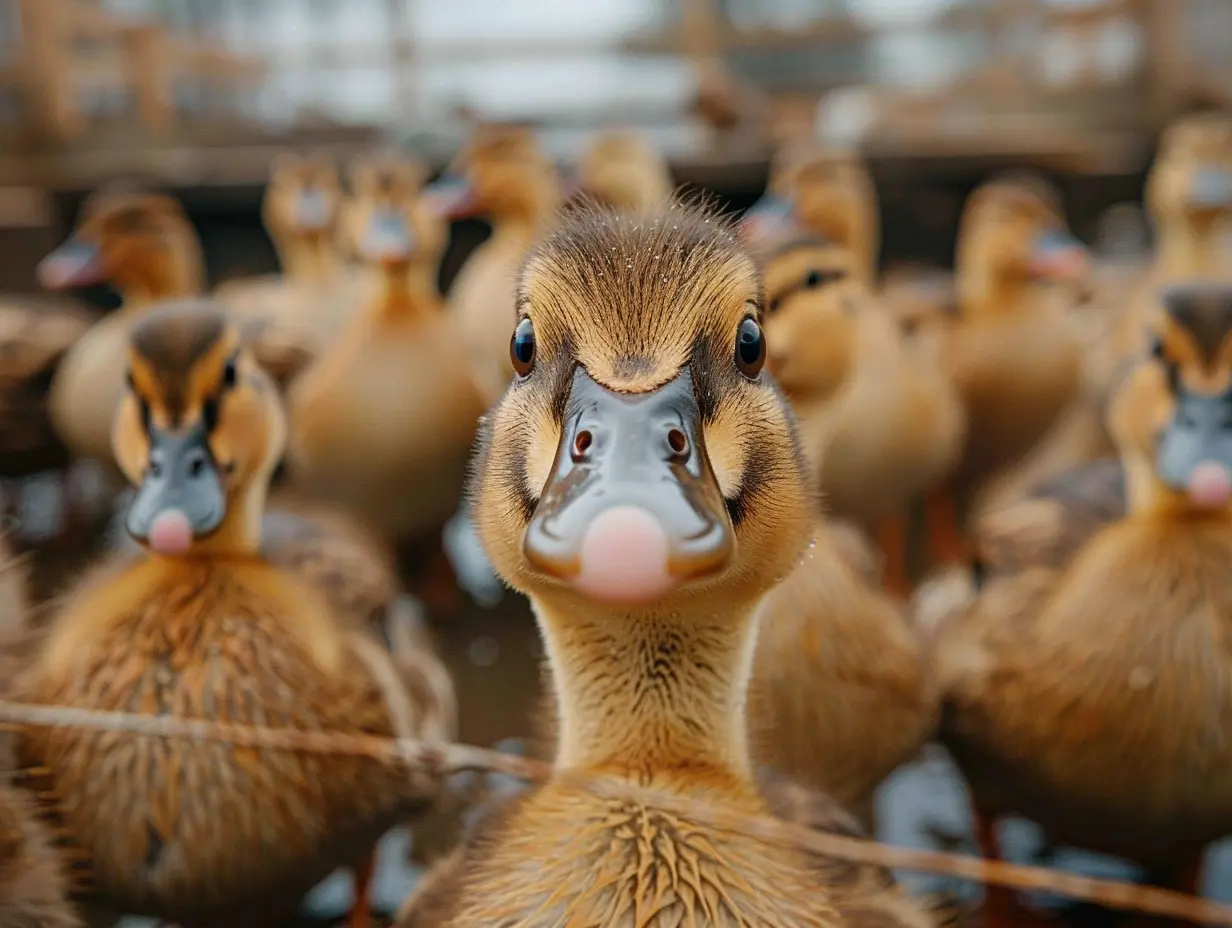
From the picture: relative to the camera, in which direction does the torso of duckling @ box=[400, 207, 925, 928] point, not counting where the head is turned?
toward the camera

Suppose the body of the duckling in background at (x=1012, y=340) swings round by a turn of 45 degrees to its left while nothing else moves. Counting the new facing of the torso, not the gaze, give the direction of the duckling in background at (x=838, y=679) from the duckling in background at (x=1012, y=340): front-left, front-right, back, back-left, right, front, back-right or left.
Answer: right

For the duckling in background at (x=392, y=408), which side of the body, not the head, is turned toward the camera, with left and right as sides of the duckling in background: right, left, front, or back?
front

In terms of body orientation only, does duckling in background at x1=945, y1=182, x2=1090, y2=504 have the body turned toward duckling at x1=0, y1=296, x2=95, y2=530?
no

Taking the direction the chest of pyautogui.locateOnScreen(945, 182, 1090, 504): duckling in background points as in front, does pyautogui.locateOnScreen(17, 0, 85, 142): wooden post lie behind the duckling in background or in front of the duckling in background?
behind

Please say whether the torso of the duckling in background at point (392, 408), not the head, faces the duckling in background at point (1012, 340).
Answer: no

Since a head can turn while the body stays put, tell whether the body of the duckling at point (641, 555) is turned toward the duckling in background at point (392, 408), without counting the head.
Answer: no

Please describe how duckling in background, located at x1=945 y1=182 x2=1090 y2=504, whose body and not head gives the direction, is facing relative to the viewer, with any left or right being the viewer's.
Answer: facing the viewer and to the right of the viewer

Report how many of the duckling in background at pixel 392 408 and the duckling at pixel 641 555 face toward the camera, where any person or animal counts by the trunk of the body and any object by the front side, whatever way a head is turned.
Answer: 2
